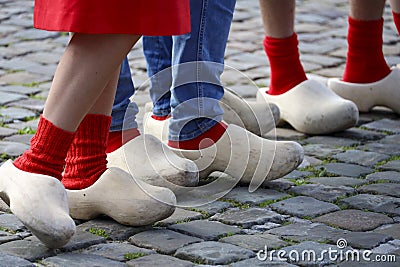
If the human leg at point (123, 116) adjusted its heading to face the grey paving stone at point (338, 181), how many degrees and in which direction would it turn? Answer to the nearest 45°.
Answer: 0° — it already faces it

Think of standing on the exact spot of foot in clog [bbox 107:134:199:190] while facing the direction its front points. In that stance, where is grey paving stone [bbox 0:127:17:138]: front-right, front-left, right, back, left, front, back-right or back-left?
back-left

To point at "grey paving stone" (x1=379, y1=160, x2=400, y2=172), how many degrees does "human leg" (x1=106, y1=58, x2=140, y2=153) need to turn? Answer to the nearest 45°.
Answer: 0° — it already faces it

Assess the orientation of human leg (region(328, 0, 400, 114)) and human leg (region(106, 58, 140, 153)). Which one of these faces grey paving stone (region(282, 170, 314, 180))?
human leg (region(106, 58, 140, 153))

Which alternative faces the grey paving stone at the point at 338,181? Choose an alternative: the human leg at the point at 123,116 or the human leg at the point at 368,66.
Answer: the human leg at the point at 123,116

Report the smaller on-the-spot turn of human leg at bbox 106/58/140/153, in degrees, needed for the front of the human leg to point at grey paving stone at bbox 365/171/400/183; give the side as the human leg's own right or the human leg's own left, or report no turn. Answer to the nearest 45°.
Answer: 0° — it already faces it

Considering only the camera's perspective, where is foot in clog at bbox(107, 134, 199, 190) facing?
facing to the right of the viewer

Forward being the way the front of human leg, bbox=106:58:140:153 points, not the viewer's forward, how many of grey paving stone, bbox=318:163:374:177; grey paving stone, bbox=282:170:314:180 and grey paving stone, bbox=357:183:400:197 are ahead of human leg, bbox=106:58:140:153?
3

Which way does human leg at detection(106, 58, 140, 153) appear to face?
to the viewer's right
